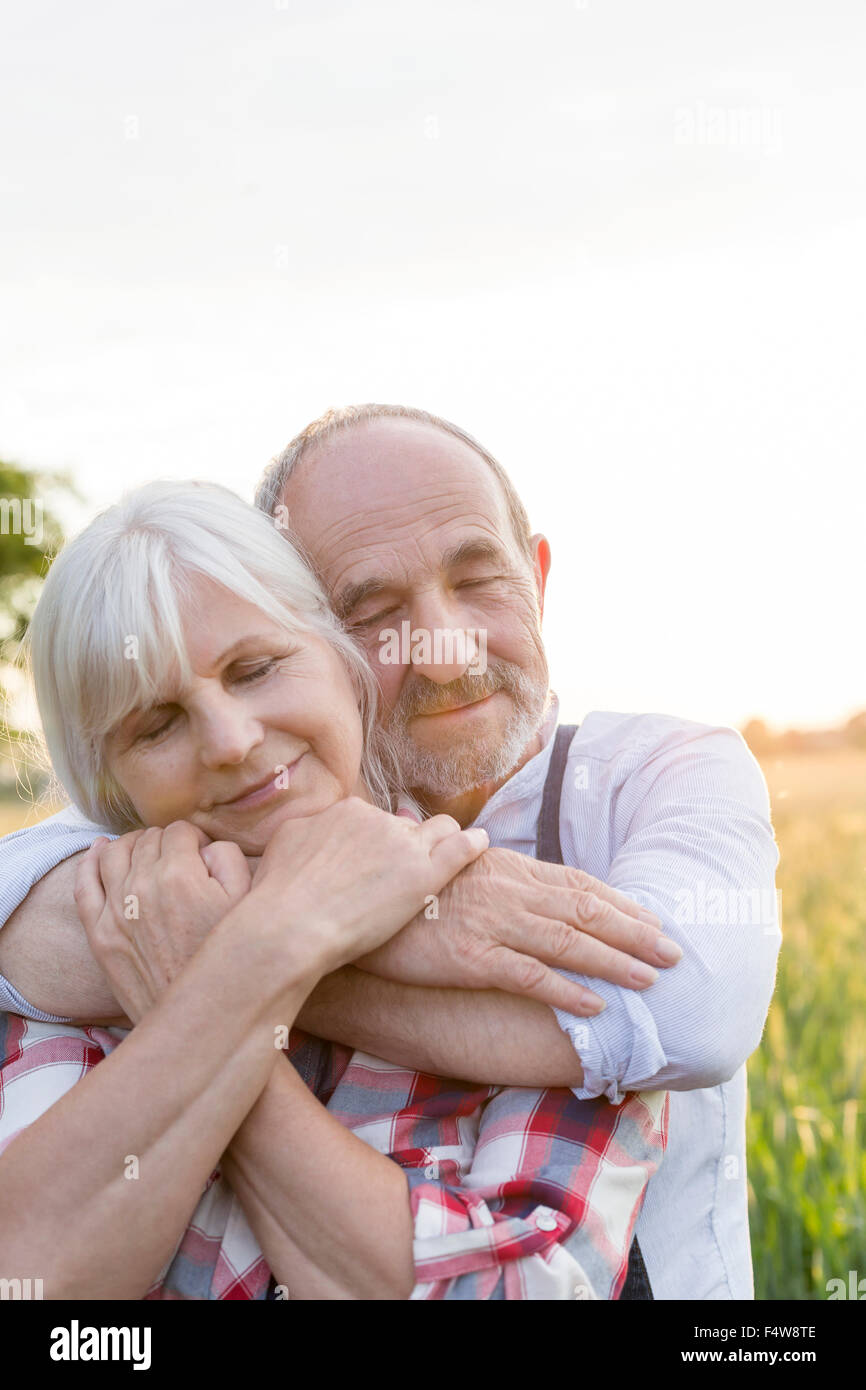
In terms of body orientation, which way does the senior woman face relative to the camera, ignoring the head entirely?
toward the camera

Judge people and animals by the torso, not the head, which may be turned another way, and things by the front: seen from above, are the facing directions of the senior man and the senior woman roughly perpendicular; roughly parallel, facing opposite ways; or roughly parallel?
roughly parallel

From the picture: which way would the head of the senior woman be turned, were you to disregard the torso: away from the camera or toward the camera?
toward the camera
